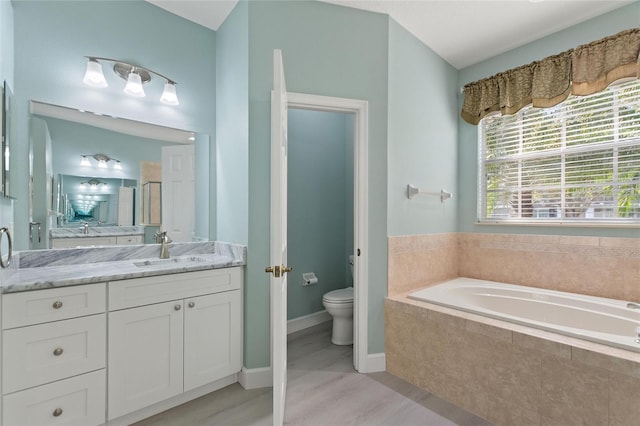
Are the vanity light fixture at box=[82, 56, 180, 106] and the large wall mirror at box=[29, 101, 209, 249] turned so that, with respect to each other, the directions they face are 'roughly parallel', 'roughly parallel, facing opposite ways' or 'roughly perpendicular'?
roughly parallel

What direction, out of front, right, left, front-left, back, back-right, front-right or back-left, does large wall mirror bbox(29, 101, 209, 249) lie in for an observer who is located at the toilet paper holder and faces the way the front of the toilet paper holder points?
right

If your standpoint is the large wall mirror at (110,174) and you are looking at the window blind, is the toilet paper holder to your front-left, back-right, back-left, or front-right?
front-left

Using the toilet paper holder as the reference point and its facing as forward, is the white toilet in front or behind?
in front

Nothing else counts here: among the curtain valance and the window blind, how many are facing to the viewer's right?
0

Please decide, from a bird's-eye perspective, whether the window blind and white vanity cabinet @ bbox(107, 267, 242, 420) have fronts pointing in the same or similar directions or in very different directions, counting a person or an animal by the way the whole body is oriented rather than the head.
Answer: very different directions

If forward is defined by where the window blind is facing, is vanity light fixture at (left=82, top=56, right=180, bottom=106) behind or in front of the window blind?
in front

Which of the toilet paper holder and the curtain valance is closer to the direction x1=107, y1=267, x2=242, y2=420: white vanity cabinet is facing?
the curtain valance

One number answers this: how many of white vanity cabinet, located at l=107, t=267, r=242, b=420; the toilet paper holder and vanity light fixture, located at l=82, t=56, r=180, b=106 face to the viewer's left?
0

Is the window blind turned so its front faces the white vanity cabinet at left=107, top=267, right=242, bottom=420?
yes

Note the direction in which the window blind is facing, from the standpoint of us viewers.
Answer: facing the viewer and to the left of the viewer

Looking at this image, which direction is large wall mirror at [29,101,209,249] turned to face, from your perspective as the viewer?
facing the viewer and to the right of the viewer

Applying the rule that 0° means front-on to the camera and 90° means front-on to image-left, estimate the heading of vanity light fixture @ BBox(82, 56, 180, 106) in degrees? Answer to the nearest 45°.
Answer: approximately 315°
